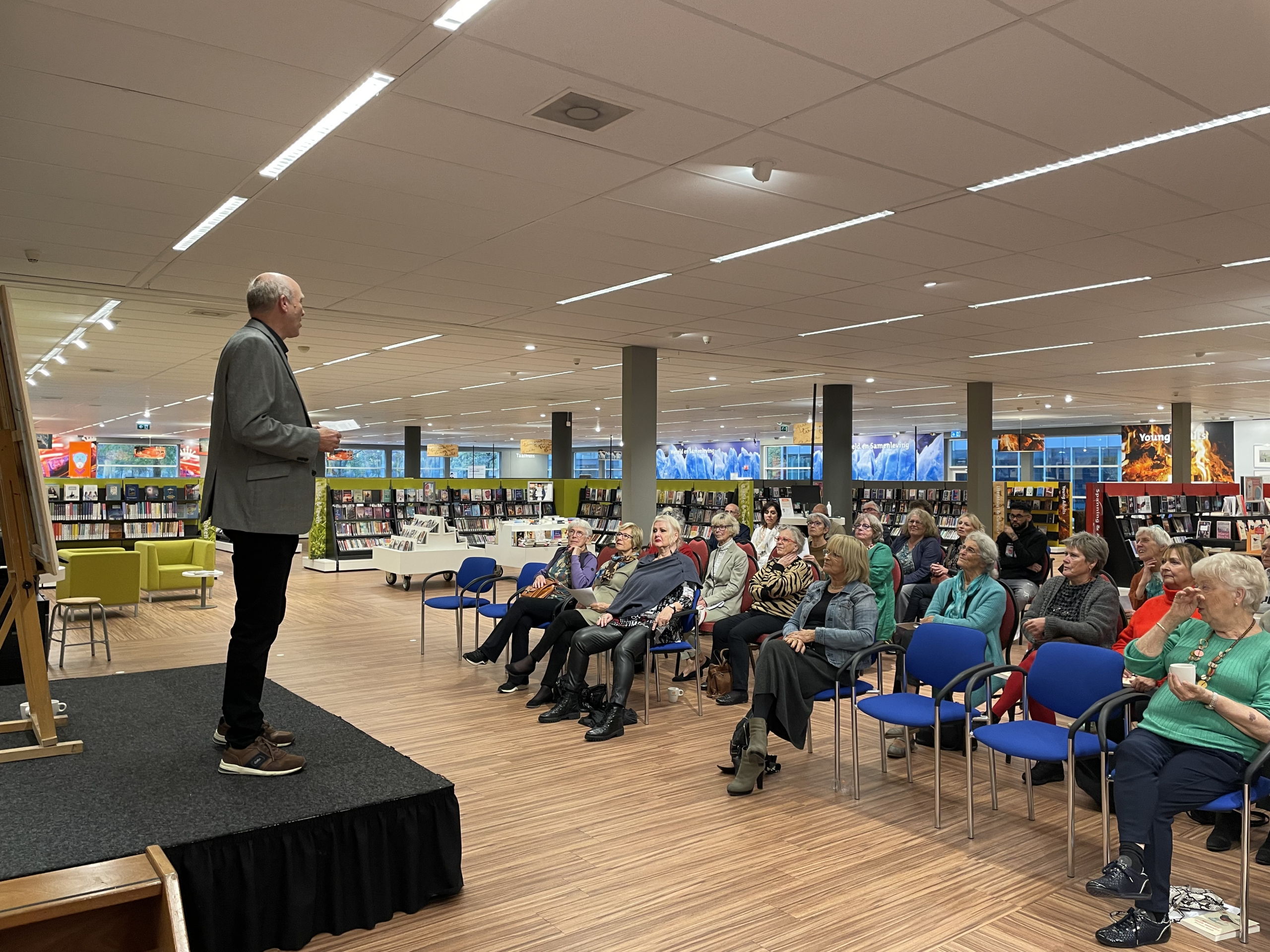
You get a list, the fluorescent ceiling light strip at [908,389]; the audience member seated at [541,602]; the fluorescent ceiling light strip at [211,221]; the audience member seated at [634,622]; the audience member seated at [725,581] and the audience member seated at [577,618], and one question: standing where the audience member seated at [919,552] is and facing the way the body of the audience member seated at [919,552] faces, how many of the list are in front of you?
5

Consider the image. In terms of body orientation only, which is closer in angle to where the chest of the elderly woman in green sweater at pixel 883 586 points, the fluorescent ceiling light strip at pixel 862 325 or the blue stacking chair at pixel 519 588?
the blue stacking chair

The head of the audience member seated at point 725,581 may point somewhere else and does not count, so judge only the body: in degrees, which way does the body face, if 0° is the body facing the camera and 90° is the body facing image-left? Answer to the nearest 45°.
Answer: approximately 45°

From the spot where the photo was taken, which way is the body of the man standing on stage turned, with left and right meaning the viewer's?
facing to the right of the viewer

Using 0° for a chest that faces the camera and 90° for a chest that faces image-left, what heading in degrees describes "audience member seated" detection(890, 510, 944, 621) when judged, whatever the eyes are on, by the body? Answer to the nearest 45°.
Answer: approximately 45°

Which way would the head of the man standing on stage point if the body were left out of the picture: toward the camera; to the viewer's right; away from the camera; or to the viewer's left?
to the viewer's right

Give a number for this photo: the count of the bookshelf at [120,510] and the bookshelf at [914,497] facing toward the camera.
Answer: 2

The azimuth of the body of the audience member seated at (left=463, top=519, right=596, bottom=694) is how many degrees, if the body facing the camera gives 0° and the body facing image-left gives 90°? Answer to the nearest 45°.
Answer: approximately 45°

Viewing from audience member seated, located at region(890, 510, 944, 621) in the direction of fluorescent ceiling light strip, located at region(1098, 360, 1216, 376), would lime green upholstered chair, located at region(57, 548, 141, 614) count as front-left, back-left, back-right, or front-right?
back-left

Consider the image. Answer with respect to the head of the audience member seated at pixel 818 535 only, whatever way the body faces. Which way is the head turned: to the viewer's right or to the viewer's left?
to the viewer's left
